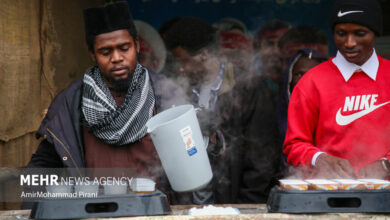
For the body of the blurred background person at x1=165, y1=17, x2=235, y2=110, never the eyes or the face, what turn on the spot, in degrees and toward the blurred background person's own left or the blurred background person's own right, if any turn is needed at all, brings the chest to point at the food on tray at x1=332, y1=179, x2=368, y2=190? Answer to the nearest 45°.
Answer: approximately 90° to the blurred background person's own left

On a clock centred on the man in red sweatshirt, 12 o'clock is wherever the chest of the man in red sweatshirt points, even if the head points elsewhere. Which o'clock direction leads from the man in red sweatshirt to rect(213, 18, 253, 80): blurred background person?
The blurred background person is roughly at 5 o'clock from the man in red sweatshirt.

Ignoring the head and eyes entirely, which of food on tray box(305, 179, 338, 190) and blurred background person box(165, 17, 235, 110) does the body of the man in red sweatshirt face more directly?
the food on tray

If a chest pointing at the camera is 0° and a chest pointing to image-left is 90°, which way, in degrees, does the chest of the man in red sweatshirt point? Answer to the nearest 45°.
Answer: approximately 0°

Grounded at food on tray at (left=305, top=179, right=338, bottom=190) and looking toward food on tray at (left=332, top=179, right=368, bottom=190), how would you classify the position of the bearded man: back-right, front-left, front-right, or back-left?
back-left

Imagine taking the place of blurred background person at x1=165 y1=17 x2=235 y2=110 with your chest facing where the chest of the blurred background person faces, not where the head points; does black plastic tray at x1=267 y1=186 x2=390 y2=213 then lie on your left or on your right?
on your left

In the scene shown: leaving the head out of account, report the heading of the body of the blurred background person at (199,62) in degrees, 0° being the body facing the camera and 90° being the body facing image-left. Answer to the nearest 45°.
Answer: approximately 45°

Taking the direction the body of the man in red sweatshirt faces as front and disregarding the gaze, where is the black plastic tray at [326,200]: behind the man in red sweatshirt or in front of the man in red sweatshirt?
in front

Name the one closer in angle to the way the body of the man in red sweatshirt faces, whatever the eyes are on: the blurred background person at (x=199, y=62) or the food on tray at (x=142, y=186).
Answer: the food on tray

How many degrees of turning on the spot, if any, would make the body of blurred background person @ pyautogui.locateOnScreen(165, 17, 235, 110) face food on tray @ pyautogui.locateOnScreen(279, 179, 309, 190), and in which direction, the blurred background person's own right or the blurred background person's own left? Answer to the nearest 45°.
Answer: approximately 45° to the blurred background person's own left

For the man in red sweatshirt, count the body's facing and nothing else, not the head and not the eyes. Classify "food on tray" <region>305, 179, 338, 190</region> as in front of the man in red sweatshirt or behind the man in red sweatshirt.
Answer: in front
